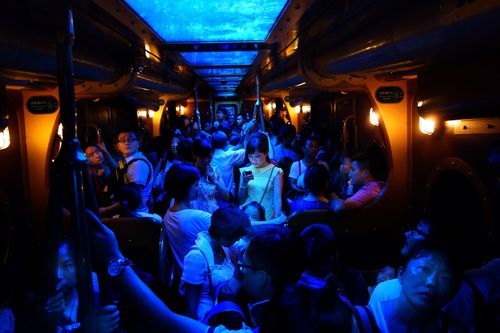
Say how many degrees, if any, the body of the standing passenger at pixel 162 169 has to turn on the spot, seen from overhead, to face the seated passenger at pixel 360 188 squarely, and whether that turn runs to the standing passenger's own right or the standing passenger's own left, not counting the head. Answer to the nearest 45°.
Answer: approximately 45° to the standing passenger's own right

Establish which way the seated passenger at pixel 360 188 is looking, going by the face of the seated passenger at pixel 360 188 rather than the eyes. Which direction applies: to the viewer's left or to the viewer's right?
to the viewer's left

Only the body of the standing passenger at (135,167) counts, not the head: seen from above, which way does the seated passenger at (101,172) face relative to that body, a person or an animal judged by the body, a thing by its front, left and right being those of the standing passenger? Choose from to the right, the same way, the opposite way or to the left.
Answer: to the left

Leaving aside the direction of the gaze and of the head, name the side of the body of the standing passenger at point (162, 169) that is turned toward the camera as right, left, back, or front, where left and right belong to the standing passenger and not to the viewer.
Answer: right

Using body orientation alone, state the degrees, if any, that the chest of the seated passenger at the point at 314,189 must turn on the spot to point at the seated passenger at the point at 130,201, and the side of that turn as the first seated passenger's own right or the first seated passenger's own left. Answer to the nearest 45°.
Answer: approximately 90° to the first seated passenger's own left

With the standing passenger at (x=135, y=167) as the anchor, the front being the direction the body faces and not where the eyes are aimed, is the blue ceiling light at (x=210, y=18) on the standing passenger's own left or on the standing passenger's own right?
on the standing passenger's own left

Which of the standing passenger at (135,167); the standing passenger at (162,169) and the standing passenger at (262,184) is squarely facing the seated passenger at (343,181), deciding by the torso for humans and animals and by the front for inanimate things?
the standing passenger at (162,169)

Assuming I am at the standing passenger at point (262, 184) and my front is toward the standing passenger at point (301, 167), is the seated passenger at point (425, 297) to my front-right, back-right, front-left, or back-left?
back-right
